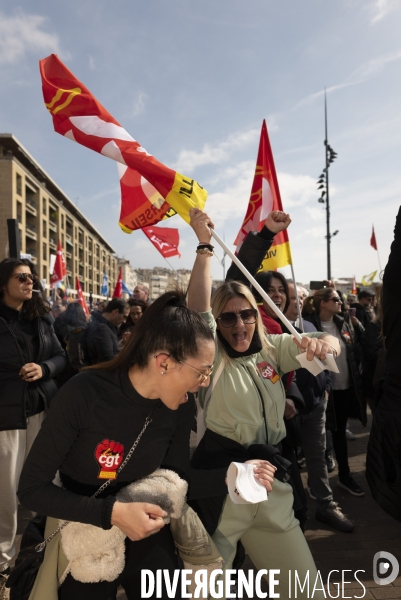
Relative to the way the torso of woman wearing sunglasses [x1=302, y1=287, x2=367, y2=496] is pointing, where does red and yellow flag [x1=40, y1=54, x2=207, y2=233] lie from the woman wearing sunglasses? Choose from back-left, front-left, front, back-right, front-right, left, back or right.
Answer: right

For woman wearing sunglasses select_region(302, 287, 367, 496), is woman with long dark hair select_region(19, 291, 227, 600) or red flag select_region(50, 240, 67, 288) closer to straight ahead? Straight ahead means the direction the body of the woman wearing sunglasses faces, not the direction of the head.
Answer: the woman with long dark hair

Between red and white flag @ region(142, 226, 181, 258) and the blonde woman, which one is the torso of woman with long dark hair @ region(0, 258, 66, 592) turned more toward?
the blonde woman

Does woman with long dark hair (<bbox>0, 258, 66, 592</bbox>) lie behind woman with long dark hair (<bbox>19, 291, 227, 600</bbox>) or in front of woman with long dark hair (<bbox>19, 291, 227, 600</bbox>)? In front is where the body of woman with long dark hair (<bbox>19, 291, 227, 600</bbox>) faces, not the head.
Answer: behind

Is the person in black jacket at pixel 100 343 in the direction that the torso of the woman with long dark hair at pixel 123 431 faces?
no

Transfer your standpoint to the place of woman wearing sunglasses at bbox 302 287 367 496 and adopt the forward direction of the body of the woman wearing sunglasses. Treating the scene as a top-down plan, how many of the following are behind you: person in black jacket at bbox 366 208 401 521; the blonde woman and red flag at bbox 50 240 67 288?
1

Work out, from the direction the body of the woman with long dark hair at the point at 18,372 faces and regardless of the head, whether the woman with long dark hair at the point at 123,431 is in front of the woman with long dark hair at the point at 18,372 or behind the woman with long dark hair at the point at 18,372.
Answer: in front

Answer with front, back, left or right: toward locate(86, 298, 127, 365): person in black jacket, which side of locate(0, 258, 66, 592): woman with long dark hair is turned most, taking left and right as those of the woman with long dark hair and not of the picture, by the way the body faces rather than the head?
back

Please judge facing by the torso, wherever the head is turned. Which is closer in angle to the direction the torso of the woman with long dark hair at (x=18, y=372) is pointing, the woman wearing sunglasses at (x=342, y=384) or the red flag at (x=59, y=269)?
the woman wearing sunglasses

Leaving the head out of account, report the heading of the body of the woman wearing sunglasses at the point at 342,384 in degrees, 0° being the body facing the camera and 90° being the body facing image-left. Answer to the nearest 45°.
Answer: approximately 315°

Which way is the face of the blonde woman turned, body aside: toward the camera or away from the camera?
toward the camera

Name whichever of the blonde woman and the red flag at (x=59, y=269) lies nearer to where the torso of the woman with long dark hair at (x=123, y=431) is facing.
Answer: the blonde woman

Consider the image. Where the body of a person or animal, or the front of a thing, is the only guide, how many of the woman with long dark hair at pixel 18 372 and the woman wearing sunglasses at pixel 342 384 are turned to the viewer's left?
0

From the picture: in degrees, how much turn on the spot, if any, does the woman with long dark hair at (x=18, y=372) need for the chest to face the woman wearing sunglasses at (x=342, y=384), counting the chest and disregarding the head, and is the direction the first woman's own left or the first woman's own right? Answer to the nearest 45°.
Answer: approximately 45° to the first woman's own left

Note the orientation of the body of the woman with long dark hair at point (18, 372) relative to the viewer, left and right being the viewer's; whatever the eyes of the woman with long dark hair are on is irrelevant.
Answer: facing the viewer and to the right of the viewer

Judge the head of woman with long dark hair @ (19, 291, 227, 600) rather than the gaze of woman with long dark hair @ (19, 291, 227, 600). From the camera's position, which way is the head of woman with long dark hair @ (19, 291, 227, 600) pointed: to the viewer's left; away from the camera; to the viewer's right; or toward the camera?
to the viewer's right

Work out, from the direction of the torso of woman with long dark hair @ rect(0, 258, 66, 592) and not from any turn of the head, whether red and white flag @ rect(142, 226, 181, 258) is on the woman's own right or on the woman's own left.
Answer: on the woman's own left
